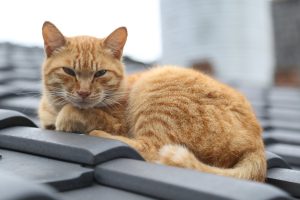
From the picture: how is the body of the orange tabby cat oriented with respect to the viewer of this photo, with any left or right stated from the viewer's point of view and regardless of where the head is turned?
facing to the left of the viewer
